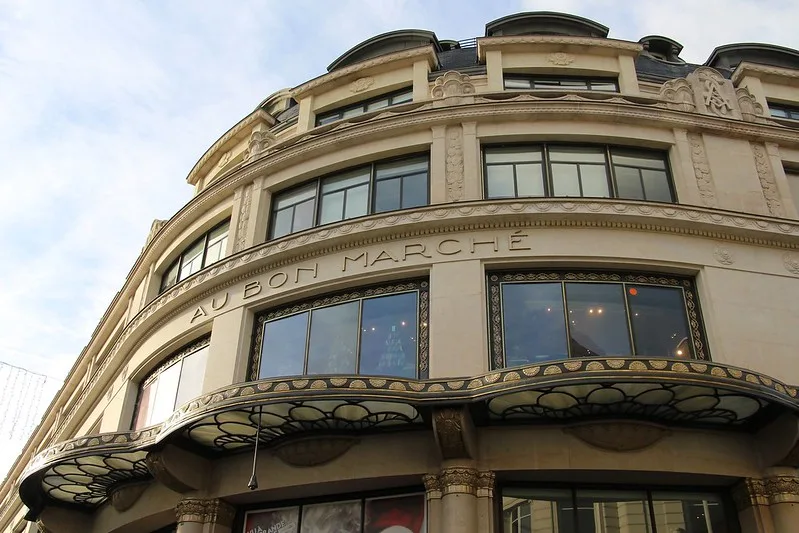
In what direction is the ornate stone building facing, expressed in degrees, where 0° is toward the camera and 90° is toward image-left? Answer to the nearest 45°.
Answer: approximately 45°
